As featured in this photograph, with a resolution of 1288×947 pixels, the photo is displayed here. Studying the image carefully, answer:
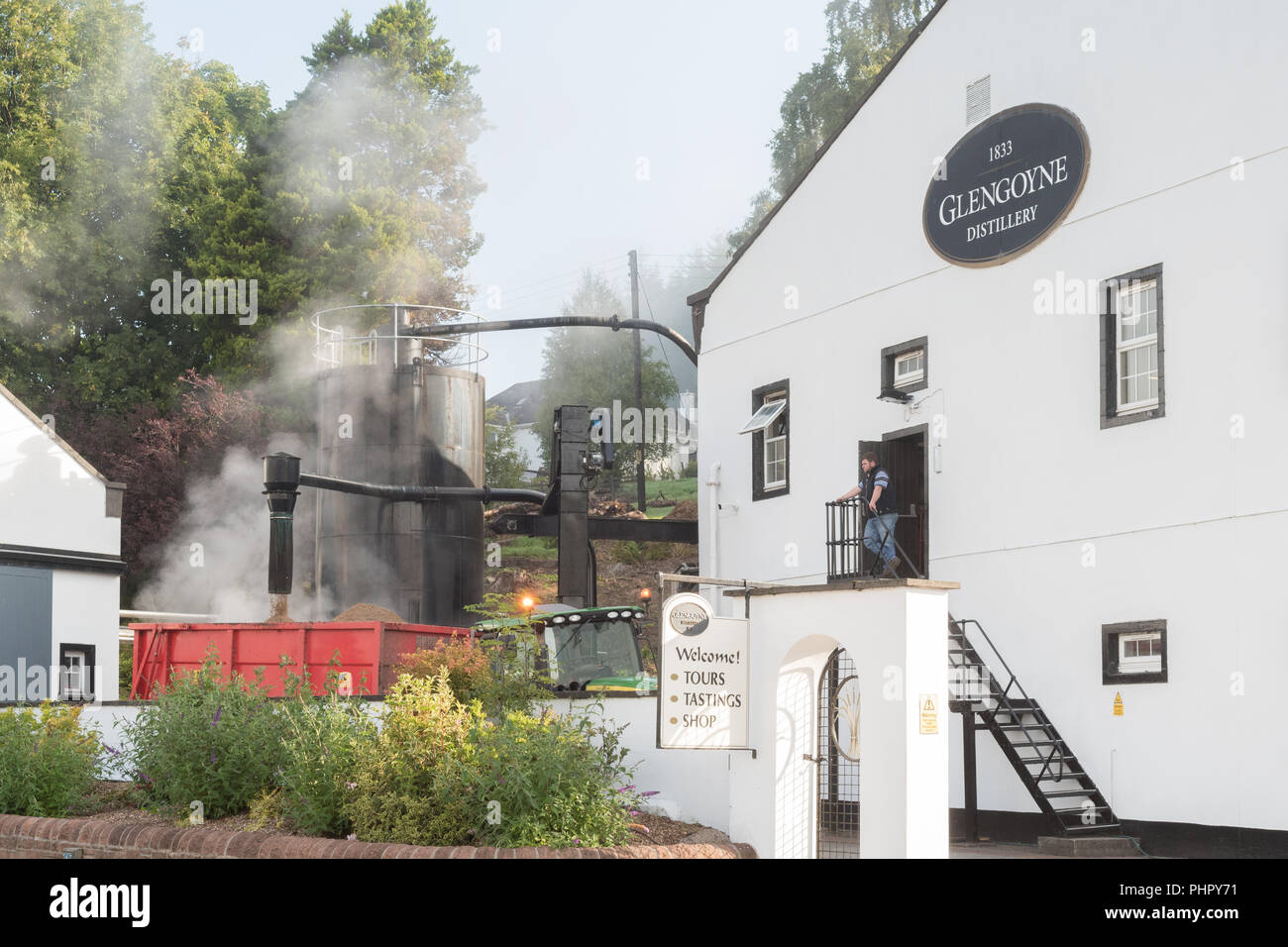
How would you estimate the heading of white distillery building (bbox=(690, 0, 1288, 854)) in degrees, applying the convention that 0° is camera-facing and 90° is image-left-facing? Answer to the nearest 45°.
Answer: approximately 45°

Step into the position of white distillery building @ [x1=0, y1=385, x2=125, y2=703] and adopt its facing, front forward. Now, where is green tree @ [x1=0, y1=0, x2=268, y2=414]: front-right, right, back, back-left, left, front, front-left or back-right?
back-left

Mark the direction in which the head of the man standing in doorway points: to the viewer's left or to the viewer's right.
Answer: to the viewer's left

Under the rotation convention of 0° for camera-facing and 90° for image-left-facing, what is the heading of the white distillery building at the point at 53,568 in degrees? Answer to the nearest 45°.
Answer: approximately 315°

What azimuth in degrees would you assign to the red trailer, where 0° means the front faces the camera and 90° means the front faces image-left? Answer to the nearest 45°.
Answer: approximately 315°

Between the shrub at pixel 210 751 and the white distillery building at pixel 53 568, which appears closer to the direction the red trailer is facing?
the shrub
